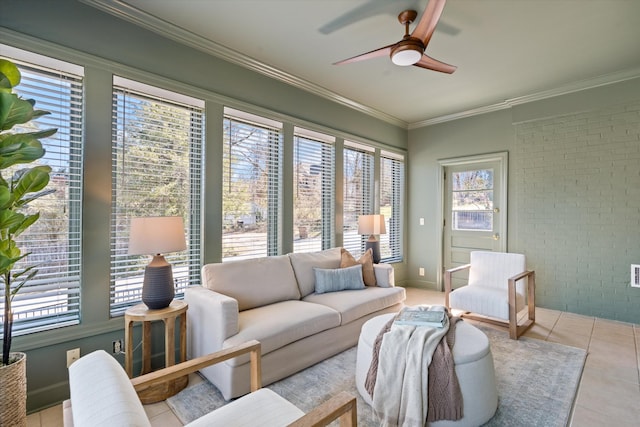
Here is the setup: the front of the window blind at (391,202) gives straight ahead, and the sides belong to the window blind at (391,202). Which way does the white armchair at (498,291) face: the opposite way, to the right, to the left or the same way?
to the right

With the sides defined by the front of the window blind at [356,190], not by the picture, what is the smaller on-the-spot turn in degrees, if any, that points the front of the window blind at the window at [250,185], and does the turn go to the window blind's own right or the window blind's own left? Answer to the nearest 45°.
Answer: approximately 90° to the window blind's own right

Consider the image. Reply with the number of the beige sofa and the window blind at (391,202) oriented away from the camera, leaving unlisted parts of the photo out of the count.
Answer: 0

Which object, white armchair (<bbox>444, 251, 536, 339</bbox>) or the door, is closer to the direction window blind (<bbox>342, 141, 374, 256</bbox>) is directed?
the white armchair

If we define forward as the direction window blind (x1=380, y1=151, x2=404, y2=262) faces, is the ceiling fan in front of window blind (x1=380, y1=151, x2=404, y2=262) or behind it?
in front

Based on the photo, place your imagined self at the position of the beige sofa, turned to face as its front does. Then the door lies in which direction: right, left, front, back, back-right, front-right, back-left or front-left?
left

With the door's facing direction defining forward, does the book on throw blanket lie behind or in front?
in front

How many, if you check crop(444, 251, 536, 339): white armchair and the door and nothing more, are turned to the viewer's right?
0

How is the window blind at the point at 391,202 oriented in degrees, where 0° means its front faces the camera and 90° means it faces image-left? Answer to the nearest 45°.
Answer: approximately 315°

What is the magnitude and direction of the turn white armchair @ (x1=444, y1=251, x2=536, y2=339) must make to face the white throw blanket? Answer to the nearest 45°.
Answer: approximately 45° to its left

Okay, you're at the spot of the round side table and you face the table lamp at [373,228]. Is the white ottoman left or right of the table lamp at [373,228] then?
right

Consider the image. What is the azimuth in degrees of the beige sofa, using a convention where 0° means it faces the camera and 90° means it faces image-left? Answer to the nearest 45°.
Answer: approximately 315°

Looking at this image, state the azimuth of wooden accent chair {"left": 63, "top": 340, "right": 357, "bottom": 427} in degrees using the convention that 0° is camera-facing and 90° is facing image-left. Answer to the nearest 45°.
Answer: approximately 225°

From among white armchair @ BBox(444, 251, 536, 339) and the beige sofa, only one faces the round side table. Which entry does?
the white armchair

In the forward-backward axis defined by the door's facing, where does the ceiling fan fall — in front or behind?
in front
